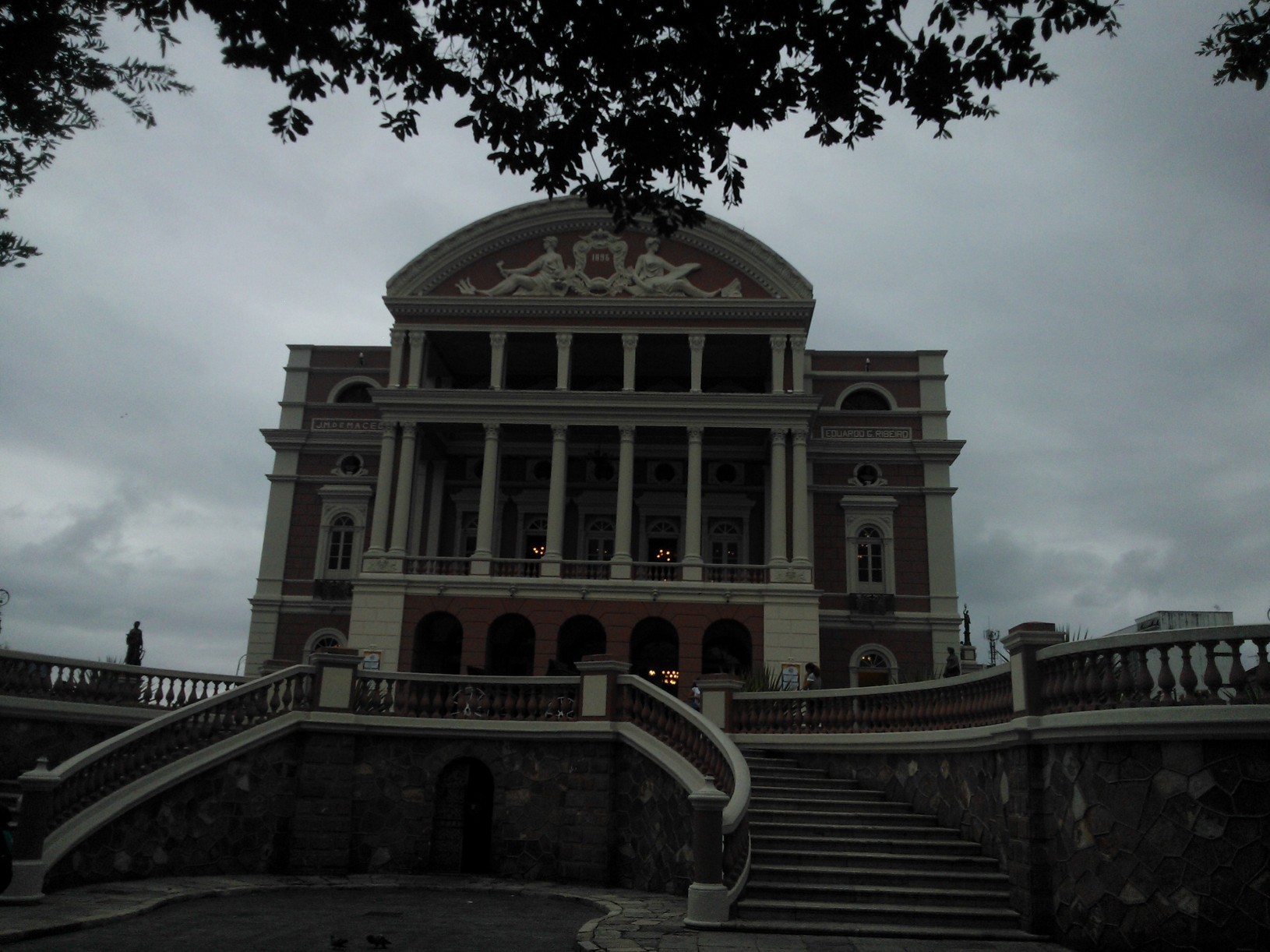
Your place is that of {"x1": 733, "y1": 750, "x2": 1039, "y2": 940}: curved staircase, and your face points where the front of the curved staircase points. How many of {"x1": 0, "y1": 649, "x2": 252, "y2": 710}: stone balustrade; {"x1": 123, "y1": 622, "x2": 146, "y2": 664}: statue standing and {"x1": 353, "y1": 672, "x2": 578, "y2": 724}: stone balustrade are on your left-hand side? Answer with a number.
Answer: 0

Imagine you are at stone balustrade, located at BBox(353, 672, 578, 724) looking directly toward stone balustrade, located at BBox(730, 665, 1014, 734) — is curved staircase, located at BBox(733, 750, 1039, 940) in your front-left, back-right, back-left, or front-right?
front-right

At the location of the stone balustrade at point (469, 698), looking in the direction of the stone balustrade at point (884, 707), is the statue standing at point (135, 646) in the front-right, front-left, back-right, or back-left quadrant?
back-left

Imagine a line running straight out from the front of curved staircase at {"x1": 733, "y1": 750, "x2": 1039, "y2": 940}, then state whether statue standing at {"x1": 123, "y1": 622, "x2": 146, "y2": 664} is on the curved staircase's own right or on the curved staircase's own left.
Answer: on the curved staircase's own right

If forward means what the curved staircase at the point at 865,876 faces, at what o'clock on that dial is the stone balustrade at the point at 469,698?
The stone balustrade is roughly at 4 o'clock from the curved staircase.

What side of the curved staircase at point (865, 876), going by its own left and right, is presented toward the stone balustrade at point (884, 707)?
back

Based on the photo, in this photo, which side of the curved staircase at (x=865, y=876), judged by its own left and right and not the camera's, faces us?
front

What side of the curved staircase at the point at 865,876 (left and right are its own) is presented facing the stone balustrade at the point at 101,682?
right

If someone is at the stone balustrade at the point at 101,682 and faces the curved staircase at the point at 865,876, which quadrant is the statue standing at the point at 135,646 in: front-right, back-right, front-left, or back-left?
back-left

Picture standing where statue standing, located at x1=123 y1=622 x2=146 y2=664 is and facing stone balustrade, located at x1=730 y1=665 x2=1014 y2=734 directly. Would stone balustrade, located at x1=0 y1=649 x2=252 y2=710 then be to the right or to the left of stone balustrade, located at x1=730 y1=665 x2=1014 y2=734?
right

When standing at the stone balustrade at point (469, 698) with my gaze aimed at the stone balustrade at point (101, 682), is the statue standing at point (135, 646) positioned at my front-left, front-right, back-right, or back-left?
front-right
